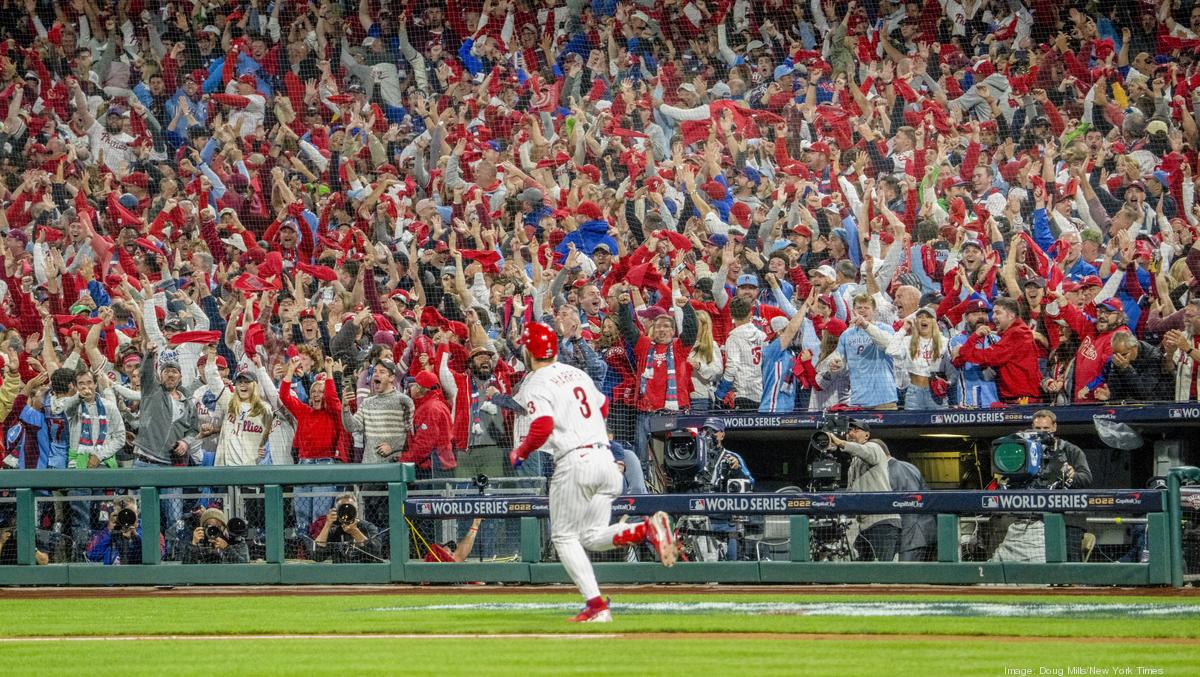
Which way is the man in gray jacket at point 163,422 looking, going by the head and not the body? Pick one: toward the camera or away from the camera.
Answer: toward the camera

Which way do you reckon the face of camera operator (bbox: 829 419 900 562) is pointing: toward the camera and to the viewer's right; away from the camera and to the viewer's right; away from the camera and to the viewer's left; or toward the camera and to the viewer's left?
toward the camera and to the viewer's left

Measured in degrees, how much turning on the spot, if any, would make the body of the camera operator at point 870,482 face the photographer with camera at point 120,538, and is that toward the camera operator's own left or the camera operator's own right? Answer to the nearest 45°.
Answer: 0° — they already face them

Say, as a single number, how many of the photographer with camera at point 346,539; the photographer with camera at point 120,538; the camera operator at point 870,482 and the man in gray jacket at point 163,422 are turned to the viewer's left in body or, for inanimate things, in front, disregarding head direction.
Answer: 1

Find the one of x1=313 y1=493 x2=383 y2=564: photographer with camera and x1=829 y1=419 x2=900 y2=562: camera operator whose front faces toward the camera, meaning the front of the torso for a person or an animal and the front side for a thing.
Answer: the photographer with camera

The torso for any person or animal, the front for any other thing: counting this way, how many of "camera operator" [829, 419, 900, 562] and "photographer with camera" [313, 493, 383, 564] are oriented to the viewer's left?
1

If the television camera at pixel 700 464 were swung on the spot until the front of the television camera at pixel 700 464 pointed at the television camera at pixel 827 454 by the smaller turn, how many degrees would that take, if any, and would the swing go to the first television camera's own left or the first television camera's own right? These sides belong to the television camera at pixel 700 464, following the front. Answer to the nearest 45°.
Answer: approximately 135° to the first television camera's own left

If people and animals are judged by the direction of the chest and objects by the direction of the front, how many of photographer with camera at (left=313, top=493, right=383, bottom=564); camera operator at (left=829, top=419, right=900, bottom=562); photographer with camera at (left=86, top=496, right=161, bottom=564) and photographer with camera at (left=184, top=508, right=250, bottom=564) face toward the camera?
3

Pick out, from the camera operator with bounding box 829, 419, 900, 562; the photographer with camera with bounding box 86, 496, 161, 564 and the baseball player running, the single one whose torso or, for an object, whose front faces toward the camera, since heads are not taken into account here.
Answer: the photographer with camera

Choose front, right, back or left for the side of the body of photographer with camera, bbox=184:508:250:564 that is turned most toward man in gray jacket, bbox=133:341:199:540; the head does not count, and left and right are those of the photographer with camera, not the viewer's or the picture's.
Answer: back

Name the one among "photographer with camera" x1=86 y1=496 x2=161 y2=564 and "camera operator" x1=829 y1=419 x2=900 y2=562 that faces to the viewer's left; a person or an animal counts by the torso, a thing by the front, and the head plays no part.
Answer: the camera operator

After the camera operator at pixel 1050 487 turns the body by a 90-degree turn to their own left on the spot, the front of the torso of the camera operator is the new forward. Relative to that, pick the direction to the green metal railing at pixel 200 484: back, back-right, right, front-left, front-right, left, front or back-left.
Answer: back-right

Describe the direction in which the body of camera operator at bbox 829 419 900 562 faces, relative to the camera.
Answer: to the viewer's left

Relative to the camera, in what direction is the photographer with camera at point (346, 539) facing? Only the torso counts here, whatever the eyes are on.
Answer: toward the camera
